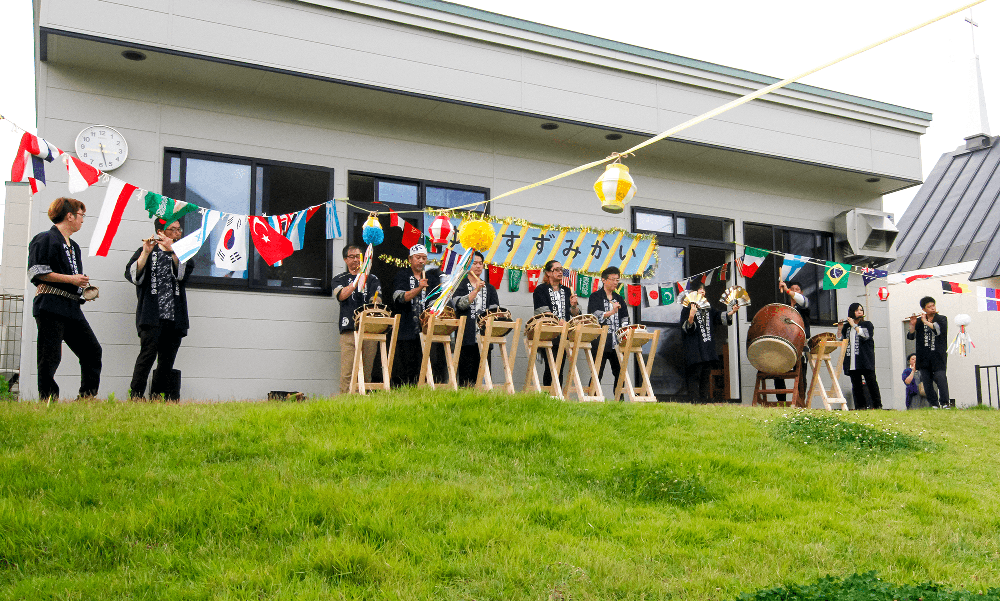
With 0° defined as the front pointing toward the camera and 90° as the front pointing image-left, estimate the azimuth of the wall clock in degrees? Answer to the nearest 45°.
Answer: approximately 0°

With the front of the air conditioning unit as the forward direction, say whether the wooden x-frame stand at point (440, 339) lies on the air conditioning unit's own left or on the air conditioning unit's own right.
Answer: on the air conditioning unit's own right

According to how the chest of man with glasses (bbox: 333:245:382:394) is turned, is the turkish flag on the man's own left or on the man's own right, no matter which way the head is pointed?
on the man's own right

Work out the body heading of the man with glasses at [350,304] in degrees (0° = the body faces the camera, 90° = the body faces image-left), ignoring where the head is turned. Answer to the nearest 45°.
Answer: approximately 315°
